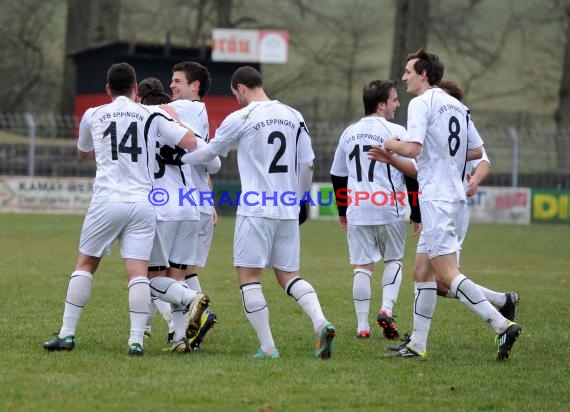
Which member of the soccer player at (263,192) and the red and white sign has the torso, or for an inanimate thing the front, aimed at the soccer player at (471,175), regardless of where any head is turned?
the red and white sign

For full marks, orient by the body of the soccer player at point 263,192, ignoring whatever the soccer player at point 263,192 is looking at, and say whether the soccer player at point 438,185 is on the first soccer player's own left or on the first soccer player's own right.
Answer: on the first soccer player's own right

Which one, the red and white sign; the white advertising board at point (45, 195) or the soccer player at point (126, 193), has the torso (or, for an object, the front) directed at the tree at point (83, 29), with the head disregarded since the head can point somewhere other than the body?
the soccer player

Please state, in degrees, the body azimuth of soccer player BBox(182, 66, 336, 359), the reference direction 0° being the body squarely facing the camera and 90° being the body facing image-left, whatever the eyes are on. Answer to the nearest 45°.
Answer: approximately 135°

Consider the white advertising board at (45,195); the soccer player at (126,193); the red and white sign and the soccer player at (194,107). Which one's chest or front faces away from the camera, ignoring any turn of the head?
the soccer player at (126,193)

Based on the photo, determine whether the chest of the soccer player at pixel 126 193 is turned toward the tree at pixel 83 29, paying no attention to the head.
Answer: yes

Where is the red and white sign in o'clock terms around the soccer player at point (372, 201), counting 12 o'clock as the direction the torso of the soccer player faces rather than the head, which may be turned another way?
The red and white sign is roughly at 10 o'clock from the soccer player.

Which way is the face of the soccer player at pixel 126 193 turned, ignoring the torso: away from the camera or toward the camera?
away from the camera

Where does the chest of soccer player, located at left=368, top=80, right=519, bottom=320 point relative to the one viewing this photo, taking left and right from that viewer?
facing to the left of the viewer

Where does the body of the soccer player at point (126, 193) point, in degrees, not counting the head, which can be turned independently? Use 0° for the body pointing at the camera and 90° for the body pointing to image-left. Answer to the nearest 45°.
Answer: approximately 180°

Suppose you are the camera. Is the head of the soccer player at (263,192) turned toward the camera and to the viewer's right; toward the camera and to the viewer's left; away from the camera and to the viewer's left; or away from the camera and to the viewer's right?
away from the camera and to the viewer's left
